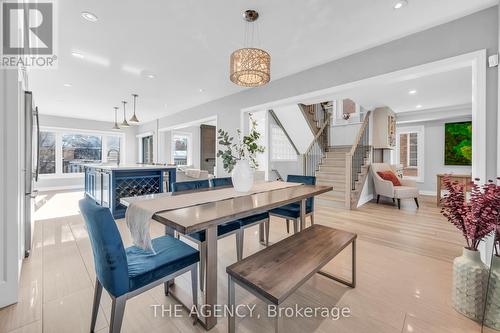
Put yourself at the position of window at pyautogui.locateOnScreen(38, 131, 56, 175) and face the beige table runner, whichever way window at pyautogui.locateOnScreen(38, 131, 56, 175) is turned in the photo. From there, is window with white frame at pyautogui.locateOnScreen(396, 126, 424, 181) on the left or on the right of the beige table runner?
left

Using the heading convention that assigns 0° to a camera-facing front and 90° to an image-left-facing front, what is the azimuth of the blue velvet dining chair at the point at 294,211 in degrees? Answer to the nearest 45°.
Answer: approximately 45°

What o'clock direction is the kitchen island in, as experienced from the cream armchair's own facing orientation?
The kitchen island is roughly at 3 o'clock from the cream armchair.

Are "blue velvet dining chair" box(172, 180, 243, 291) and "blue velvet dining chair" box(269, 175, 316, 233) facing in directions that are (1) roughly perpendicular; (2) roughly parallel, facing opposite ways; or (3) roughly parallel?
roughly perpendicular

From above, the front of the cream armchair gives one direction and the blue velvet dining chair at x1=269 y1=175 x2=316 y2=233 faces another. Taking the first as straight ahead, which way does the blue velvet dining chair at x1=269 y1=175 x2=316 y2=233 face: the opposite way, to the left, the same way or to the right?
to the right

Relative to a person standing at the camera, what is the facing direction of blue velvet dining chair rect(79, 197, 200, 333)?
facing away from the viewer and to the right of the viewer

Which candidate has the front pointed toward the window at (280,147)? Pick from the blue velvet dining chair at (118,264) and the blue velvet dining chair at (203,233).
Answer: the blue velvet dining chair at (118,264)

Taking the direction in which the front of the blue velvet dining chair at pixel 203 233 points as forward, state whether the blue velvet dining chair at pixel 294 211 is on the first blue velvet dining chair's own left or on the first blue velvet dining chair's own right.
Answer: on the first blue velvet dining chair's own left
